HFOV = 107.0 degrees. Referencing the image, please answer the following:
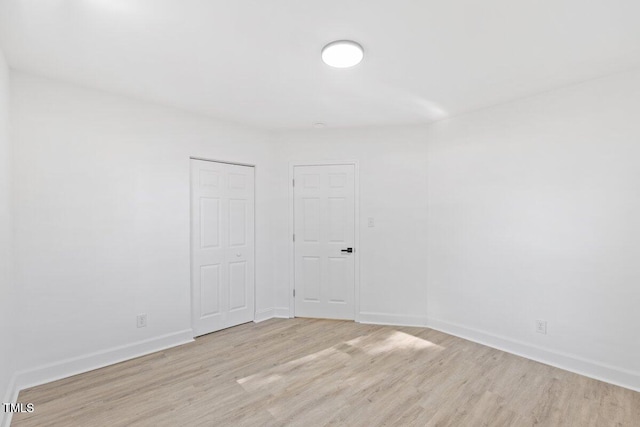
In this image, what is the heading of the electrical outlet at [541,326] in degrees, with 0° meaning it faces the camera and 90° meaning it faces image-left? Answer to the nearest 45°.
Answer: approximately 45°

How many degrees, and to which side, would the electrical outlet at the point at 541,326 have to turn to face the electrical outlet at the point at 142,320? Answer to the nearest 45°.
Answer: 0° — it already faces it

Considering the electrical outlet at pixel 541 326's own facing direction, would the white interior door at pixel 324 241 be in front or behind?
in front
